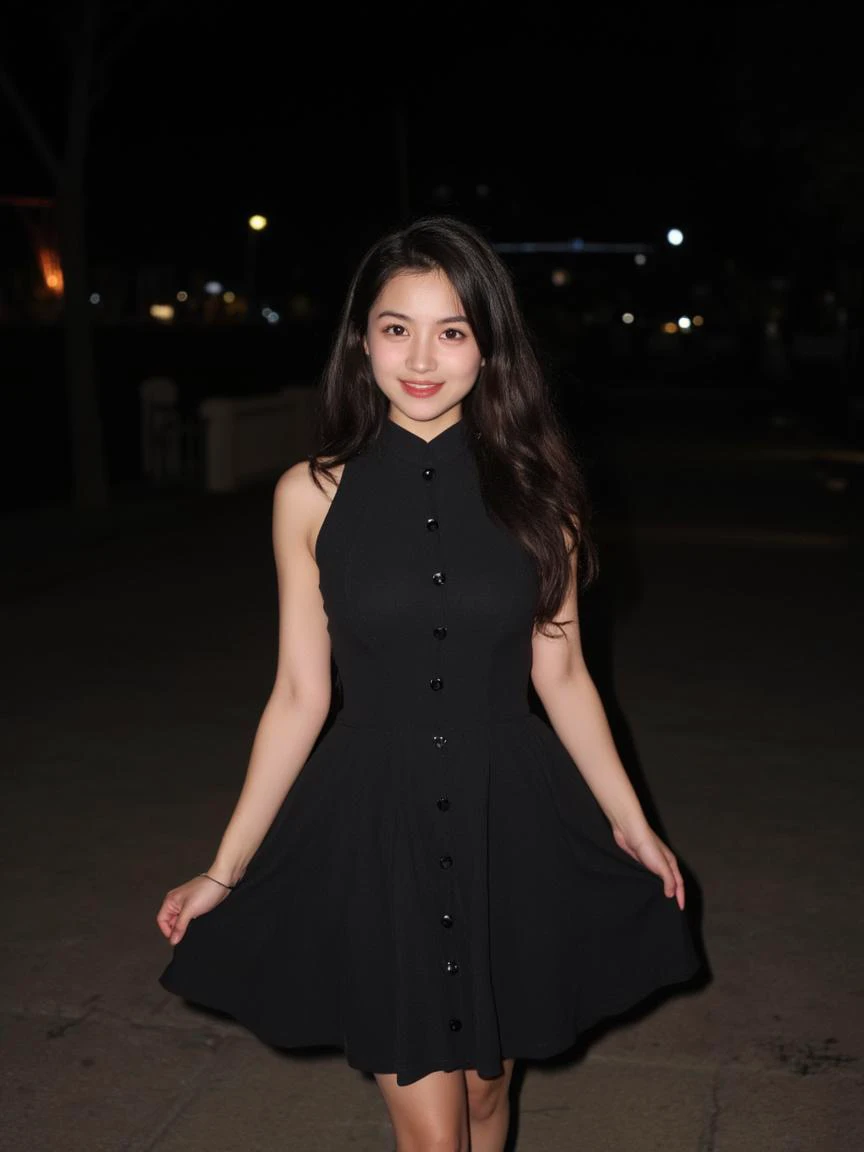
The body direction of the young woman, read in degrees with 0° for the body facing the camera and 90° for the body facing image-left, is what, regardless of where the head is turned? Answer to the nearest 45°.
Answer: approximately 0°

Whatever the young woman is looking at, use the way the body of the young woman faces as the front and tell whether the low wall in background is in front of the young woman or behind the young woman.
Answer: behind

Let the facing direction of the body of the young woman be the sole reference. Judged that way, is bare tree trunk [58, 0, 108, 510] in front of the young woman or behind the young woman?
behind
